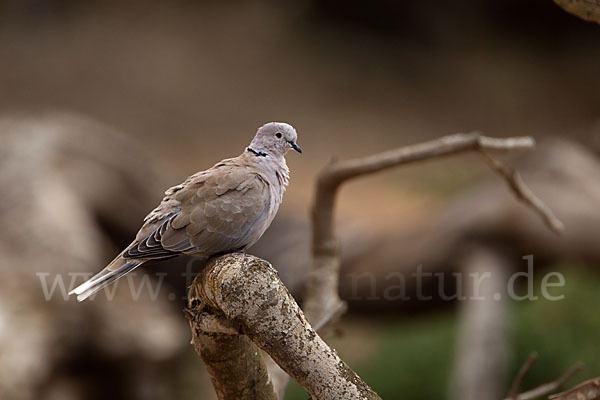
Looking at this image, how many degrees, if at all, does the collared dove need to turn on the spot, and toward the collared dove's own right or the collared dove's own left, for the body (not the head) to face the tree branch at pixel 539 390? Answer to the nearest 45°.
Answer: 0° — it already faces it

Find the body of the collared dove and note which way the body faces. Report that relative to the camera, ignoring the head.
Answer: to the viewer's right

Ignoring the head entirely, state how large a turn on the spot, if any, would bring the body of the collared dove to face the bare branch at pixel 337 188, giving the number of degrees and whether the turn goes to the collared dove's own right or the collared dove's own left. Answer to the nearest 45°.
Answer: approximately 45° to the collared dove's own left
